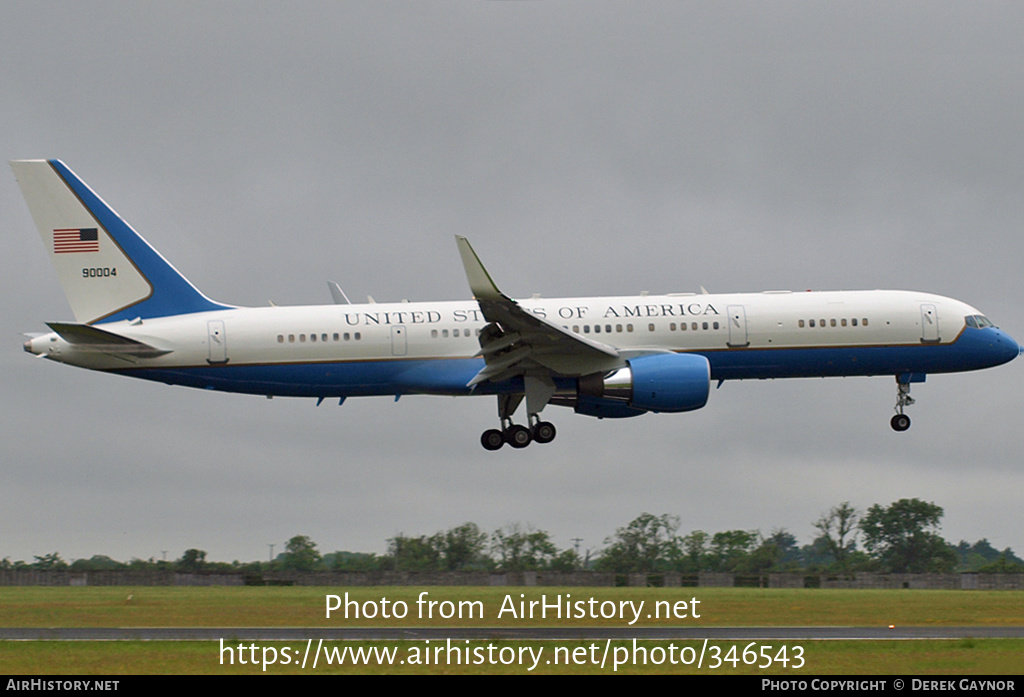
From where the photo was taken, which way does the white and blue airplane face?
to the viewer's right
